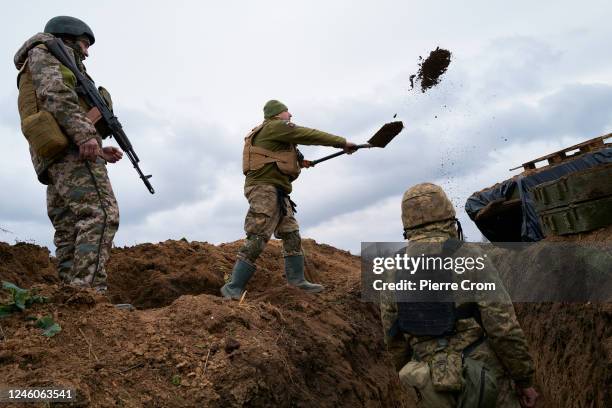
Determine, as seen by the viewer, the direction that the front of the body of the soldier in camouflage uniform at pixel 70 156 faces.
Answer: to the viewer's right

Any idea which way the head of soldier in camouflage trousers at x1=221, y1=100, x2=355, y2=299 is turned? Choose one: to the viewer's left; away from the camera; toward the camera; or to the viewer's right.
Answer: to the viewer's right

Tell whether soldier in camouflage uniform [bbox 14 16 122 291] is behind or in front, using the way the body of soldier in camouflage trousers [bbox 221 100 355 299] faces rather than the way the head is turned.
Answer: behind

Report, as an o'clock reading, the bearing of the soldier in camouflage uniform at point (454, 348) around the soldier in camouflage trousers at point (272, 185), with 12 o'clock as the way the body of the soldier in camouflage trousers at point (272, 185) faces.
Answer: the soldier in camouflage uniform at point (454, 348) is roughly at 2 o'clock from the soldier in camouflage trousers at point (272, 185).

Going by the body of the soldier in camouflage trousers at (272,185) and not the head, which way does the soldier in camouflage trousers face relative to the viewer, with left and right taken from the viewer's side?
facing to the right of the viewer

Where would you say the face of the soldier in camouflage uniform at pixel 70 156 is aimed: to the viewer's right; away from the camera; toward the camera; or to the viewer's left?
to the viewer's right

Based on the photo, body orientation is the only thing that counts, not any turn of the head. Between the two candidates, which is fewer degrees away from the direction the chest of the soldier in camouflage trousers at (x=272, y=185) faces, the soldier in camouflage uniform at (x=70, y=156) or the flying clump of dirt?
the flying clump of dirt

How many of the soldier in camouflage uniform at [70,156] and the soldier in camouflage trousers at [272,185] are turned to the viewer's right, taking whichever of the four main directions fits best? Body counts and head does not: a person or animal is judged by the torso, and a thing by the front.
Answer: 2

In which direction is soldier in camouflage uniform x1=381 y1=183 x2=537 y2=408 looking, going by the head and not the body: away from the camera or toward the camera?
away from the camera

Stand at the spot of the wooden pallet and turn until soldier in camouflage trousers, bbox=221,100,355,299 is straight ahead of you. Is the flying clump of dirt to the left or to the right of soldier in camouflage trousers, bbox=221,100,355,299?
right

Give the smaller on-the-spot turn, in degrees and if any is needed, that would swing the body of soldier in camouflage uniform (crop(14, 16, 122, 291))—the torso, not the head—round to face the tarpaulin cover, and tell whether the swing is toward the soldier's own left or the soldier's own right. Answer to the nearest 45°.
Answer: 0° — they already face it
